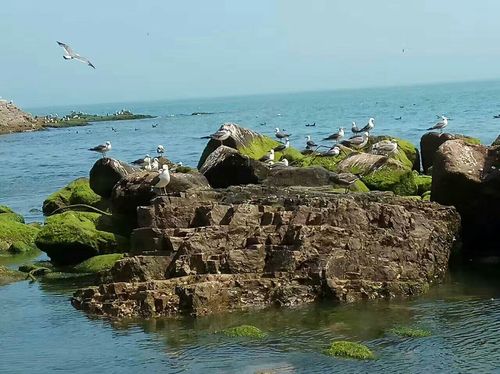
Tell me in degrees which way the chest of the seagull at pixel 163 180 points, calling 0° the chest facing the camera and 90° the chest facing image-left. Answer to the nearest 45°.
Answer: approximately 315°

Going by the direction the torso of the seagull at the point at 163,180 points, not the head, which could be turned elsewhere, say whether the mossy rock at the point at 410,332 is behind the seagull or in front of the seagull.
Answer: in front
